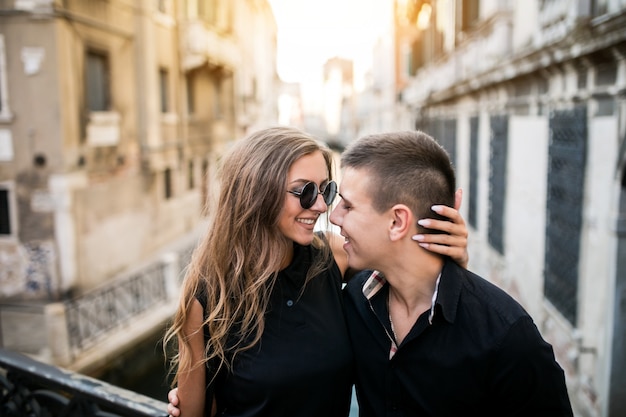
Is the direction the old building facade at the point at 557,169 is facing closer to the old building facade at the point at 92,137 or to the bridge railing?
the old building facade

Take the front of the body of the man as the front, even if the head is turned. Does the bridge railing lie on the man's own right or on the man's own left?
on the man's own right

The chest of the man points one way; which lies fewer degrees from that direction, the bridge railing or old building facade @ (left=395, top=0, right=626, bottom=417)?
the bridge railing

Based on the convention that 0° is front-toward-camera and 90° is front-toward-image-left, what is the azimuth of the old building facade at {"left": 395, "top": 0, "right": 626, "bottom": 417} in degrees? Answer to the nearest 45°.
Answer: approximately 90°

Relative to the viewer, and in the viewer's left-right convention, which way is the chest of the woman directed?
facing the viewer and to the right of the viewer

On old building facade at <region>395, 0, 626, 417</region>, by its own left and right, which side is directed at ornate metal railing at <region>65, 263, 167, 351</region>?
front

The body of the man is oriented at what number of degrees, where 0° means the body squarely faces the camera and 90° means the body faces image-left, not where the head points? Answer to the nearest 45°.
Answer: approximately 45°

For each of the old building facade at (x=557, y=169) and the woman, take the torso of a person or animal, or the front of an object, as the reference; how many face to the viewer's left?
1

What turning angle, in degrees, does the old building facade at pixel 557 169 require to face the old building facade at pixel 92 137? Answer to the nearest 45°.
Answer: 0° — it already faces it

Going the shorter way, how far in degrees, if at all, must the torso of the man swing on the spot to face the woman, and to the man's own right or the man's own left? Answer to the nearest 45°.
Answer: approximately 45° to the man's own right

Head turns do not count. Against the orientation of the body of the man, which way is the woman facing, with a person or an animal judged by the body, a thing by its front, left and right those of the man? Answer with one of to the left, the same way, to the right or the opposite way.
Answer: to the left

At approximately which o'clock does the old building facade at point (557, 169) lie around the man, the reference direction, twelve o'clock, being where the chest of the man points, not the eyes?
The old building facade is roughly at 5 o'clock from the man.

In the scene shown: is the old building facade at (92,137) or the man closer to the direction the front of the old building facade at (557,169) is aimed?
the old building facade

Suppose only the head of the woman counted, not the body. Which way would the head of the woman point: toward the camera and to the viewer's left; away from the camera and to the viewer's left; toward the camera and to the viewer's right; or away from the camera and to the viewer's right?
toward the camera and to the viewer's right
